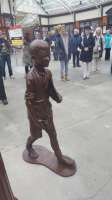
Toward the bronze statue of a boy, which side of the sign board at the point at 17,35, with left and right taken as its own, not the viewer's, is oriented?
front

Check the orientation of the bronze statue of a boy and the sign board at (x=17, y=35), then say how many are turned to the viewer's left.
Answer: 0

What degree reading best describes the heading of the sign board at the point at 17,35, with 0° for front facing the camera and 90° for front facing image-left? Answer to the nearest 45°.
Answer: approximately 0°

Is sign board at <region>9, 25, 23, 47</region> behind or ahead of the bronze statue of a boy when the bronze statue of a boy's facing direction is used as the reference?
behind
